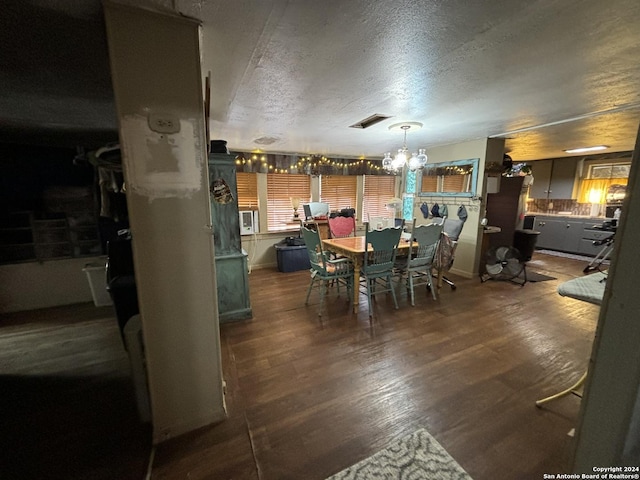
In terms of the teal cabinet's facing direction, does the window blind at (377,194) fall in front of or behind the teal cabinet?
in front

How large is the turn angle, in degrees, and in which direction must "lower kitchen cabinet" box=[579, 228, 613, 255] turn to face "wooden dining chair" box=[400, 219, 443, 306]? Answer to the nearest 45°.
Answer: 0° — it already faces it

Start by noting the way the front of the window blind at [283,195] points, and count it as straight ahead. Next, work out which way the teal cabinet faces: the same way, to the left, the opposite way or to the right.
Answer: to the left

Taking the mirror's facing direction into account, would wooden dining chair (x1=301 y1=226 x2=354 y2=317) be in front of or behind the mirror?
in front

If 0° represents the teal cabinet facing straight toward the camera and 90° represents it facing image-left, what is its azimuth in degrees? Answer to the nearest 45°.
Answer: approximately 270°

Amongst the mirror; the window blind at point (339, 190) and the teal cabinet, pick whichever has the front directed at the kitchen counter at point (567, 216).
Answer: the teal cabinet

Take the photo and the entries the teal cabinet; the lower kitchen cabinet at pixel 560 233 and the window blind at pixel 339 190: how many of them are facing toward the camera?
2

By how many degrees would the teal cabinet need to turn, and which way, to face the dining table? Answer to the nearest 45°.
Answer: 0° — it already faces it

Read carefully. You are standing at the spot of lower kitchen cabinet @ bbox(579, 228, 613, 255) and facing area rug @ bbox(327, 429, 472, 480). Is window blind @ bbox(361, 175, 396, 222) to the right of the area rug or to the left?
right

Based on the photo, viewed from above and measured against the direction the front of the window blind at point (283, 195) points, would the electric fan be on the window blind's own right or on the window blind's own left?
on the window blind's own left

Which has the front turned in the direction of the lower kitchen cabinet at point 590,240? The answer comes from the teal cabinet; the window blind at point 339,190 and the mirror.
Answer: the teal cabinet
